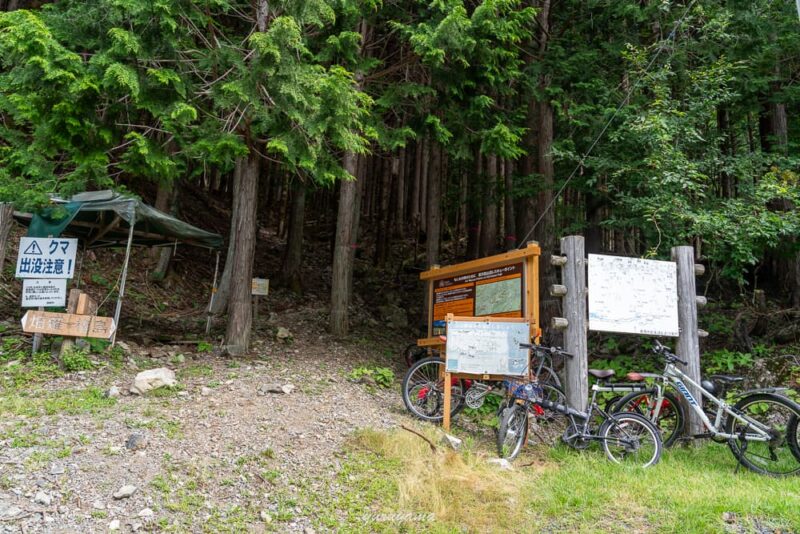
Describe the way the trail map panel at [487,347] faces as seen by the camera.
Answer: facing the viewer

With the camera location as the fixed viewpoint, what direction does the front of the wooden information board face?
facing the viewer and to the left of the viewer

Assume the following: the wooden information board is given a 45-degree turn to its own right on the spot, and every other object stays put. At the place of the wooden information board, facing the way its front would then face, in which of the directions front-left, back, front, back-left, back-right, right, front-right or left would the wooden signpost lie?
front

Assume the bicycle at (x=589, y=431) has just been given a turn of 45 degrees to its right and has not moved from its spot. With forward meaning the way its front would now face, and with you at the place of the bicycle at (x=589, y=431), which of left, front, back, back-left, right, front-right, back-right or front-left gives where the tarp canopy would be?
front-left

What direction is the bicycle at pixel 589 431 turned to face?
to the viewer's left

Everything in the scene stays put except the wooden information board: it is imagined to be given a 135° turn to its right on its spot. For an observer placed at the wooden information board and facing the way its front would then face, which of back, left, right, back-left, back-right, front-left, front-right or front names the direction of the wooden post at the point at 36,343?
left

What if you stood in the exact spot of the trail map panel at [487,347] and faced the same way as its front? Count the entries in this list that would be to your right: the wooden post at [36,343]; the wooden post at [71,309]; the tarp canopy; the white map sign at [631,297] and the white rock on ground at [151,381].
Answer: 4

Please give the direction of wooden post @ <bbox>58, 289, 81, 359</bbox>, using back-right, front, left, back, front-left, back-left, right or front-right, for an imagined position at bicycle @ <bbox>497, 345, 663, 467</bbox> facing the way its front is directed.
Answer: front

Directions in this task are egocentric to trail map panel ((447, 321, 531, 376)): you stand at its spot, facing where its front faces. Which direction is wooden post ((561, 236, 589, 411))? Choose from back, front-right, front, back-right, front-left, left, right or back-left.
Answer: left

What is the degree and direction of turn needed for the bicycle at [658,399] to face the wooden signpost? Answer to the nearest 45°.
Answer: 0° — it already faces it

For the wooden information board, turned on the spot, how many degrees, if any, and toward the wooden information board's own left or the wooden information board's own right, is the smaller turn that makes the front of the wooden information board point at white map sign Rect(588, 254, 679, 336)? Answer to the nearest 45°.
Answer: approximately 135° to the wooden information board's own left

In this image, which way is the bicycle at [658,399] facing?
to the viewer's left
